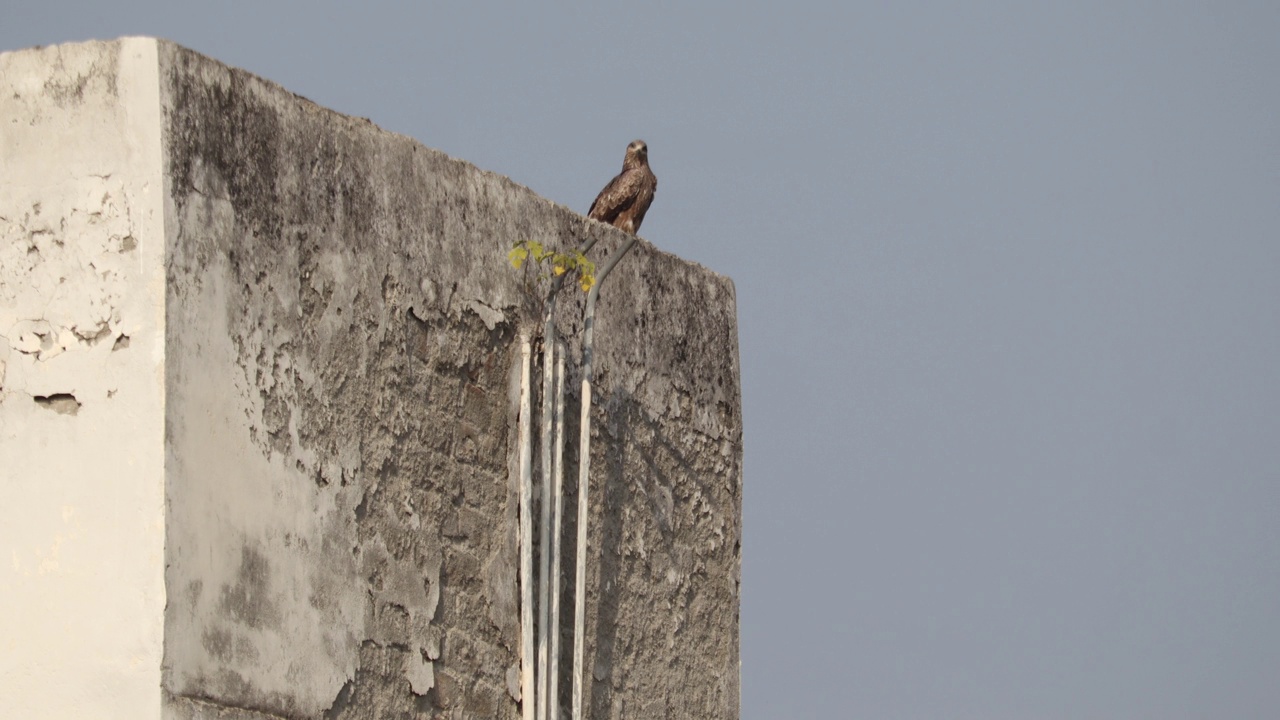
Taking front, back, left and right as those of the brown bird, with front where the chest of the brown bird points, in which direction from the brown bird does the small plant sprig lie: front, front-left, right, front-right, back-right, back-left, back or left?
front-right

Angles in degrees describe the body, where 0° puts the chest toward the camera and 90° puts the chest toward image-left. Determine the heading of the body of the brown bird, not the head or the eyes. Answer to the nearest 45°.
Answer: approximately 315°
